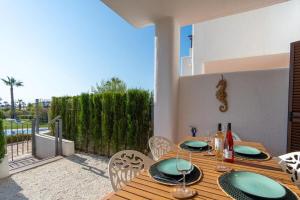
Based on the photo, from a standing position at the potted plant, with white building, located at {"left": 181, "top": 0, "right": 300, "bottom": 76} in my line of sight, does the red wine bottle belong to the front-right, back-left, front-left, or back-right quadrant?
front-right

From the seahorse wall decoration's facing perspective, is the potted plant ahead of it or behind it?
ahead

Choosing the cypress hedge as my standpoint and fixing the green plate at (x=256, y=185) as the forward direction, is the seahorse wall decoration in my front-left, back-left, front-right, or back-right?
front-left

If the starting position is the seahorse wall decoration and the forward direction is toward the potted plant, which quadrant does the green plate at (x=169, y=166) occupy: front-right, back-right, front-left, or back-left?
front-left

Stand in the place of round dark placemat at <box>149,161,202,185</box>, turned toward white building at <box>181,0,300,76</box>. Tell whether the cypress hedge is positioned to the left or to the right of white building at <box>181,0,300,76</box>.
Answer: left
